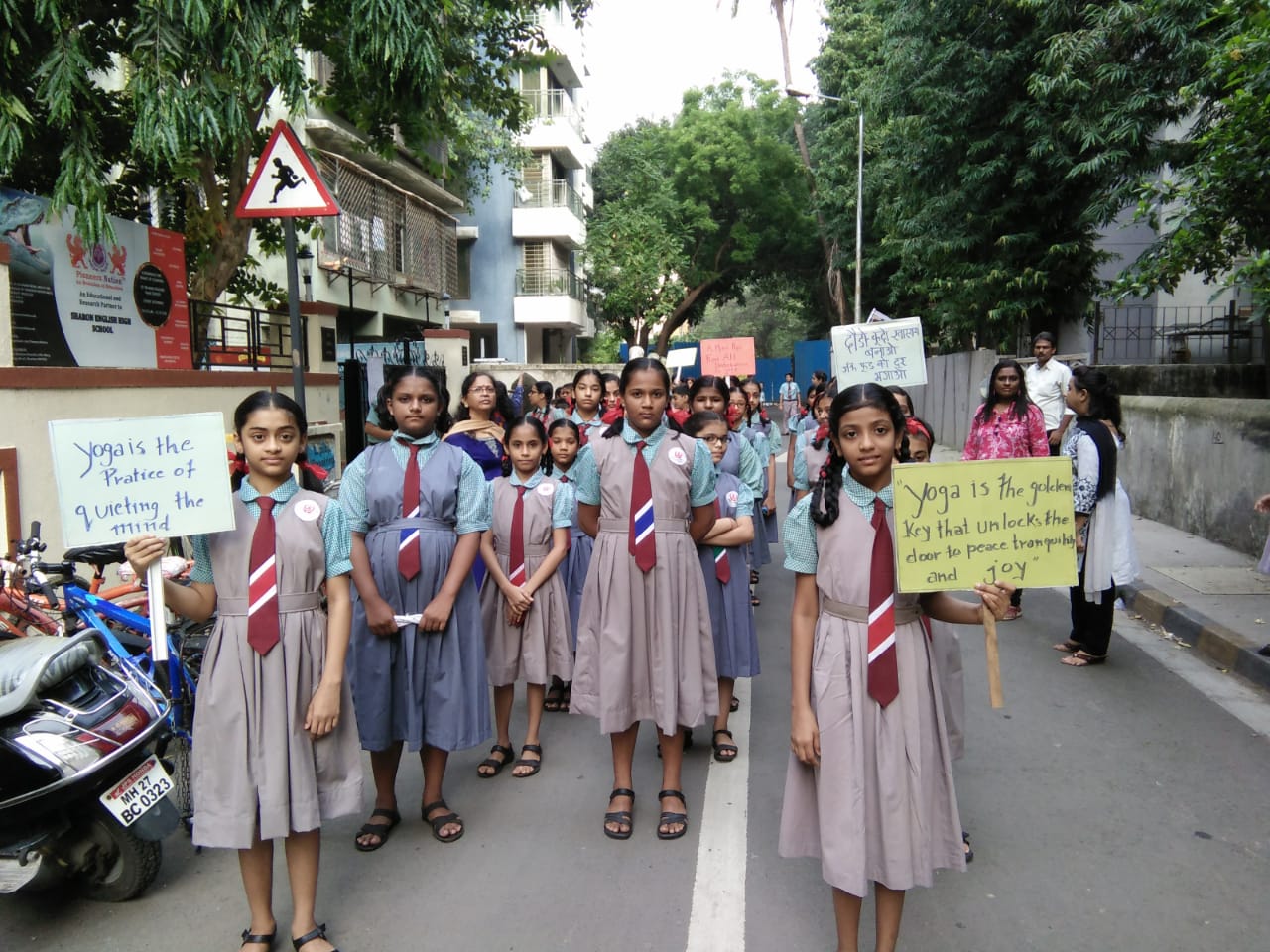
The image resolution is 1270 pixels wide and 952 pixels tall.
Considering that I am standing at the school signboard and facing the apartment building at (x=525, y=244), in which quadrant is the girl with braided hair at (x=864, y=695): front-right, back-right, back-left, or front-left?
back-right

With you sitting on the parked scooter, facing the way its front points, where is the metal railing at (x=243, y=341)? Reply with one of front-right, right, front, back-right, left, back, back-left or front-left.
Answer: front-right

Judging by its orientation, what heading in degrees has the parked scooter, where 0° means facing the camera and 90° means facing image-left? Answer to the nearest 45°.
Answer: approximately 135°

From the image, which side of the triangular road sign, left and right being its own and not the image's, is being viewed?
front

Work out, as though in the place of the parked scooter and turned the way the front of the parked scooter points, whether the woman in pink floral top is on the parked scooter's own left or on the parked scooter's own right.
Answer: on the parked scooter's own right

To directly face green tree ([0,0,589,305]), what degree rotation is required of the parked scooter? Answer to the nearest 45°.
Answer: approximately 45° to its right

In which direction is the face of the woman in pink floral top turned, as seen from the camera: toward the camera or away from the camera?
toward the camera

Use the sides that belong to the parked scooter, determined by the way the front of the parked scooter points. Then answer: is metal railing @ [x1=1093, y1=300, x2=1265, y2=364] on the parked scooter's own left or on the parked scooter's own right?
on the parked scooter's own right

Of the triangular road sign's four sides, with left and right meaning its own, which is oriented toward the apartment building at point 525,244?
back

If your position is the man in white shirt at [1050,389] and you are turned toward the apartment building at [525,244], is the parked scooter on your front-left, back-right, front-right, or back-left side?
back-left

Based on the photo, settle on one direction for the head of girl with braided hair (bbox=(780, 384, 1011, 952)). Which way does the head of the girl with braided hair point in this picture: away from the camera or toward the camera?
toward the camera

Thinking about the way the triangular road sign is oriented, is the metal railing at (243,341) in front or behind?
behind

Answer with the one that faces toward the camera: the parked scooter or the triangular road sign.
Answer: the triangular road sign

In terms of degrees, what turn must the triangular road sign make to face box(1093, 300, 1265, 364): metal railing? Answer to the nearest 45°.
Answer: approximately 135° to its left

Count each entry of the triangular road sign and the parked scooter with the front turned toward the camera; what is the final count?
1
